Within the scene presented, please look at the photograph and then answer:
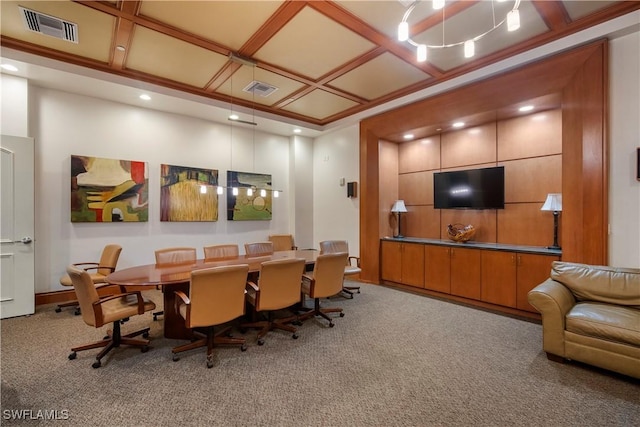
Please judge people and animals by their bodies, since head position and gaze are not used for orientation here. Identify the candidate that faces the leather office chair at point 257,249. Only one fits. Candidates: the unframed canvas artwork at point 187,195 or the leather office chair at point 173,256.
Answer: the unframed canvas artwork

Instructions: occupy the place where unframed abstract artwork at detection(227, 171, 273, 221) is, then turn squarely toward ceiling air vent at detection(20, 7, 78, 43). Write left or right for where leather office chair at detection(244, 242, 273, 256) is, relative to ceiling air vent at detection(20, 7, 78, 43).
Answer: left

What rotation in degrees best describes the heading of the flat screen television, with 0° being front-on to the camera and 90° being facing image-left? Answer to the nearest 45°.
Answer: approximately 45°

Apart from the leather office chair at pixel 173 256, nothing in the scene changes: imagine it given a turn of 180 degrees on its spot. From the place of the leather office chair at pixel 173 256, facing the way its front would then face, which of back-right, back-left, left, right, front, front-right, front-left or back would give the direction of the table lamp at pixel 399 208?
right

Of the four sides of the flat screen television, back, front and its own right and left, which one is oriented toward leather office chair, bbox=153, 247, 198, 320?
front

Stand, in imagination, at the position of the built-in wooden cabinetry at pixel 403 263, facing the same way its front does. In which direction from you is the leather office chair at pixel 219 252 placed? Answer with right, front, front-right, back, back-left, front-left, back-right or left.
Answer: front

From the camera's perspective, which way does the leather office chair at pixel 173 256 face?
toward the camera

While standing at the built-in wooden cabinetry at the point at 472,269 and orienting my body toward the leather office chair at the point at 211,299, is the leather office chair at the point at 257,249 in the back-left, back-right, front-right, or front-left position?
front-right

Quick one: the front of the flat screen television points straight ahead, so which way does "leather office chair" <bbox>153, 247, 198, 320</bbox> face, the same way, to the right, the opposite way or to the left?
to the left

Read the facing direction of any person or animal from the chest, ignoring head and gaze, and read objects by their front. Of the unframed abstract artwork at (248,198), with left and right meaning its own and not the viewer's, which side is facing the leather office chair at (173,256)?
right

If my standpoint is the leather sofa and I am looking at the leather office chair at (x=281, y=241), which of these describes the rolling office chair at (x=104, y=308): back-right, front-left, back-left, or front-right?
front-left

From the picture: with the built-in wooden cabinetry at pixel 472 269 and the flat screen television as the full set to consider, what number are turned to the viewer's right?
0

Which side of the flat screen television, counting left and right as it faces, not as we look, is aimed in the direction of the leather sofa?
left

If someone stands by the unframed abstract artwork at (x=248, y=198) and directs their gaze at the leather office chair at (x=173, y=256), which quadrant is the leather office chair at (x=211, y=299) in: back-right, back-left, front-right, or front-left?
front-left
